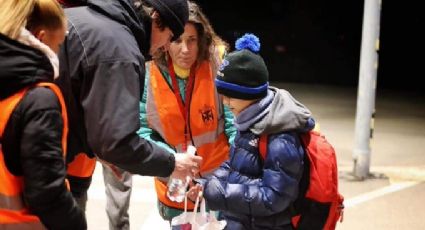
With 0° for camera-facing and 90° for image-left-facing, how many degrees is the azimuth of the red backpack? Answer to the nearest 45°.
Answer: approximately 270°

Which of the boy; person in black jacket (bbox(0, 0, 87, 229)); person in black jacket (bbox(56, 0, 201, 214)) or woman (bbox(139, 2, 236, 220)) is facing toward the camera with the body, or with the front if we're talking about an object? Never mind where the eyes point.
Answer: the woman

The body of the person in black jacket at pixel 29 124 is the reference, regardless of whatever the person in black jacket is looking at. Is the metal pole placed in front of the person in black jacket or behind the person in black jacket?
in front

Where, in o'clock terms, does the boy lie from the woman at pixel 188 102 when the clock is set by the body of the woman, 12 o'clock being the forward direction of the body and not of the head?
The boy is roughly at 11 o'clock from the woman.

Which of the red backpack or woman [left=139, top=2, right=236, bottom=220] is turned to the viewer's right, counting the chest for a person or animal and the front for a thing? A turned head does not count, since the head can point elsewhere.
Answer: the red backpack

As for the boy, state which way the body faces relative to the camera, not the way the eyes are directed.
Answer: to the viewer's left

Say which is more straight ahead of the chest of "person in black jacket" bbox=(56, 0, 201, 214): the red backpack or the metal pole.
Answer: the red backpack

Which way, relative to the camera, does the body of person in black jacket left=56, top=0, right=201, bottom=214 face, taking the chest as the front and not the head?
to the viewer's right

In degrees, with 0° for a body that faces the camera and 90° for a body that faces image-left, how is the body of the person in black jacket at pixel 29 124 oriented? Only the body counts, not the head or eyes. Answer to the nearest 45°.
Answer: approximately 225°

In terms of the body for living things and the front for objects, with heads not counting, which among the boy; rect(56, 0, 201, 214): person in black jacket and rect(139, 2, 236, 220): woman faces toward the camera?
the woman

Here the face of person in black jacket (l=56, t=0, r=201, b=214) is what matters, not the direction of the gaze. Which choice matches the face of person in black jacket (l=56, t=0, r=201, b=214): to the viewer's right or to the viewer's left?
to the viewer's right
